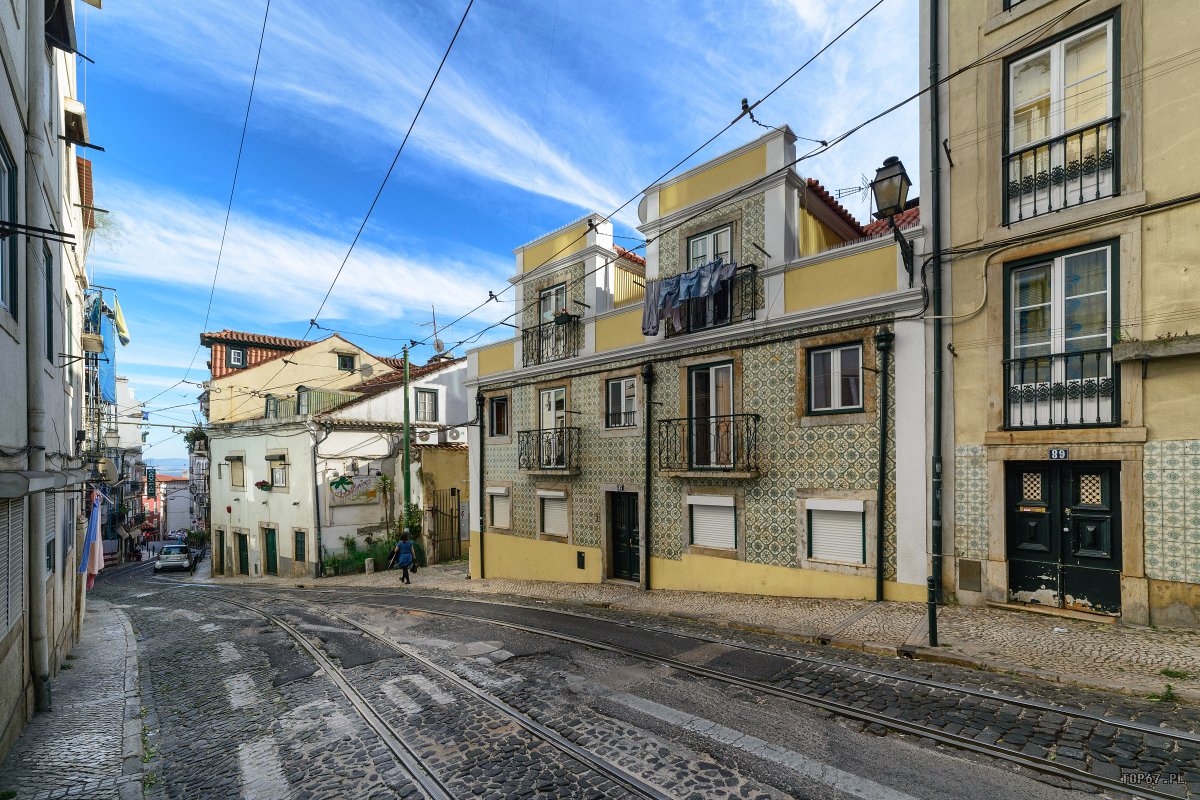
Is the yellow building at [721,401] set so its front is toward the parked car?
no

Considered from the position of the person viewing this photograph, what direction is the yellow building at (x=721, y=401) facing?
facing the viewer and to the left of the viewer

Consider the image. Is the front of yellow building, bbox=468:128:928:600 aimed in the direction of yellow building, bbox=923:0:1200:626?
no
